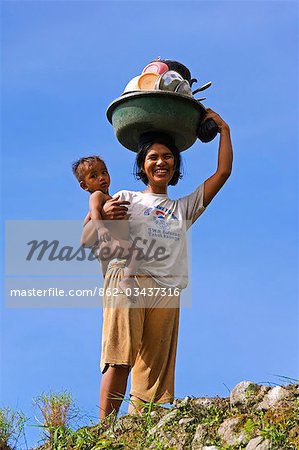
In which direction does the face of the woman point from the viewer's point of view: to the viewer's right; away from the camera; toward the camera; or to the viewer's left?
toward the camera
